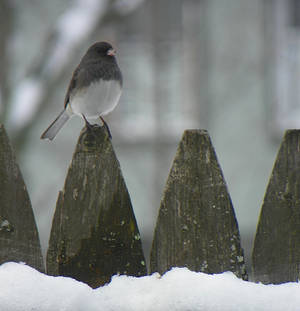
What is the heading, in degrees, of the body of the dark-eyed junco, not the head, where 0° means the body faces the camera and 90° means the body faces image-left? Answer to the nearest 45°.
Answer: approximately 315°
